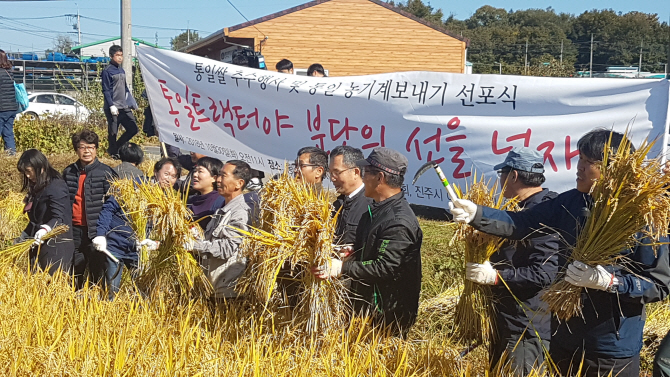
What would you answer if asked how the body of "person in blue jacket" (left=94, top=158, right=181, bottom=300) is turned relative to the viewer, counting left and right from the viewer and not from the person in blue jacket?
facing the viewer and to the right of the viewer

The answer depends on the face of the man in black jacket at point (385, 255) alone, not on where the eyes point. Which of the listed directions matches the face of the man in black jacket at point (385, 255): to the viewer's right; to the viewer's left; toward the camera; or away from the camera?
to the viewer's left

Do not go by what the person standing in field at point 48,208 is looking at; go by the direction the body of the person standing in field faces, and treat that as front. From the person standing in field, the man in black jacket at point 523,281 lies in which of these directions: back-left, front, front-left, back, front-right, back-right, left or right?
left

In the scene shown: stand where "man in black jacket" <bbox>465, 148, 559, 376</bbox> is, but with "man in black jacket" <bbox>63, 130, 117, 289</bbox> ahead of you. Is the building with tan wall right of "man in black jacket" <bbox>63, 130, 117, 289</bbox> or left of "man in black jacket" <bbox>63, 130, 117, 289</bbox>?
right

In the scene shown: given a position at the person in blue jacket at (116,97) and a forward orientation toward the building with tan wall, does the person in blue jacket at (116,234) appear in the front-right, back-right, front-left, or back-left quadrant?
back-right

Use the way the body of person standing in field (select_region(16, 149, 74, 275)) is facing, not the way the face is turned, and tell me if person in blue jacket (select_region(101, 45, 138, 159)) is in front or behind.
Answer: behind

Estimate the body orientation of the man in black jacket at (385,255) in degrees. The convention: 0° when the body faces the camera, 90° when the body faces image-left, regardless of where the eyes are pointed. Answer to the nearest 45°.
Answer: approximately 90°

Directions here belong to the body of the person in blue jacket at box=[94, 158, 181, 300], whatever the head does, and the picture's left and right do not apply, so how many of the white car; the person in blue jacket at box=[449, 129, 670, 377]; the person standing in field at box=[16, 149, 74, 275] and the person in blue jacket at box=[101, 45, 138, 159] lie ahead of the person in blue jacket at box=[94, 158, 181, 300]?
1

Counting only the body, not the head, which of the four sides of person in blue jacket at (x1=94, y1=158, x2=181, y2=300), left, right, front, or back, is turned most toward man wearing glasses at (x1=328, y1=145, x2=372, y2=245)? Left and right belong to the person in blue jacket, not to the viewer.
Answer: front

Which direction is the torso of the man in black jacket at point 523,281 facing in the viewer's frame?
to the viewer's left
